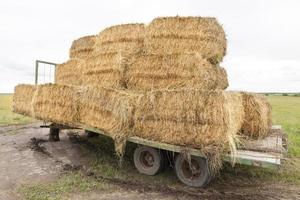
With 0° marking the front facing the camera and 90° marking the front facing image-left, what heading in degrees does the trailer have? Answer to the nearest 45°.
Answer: approximately 135°

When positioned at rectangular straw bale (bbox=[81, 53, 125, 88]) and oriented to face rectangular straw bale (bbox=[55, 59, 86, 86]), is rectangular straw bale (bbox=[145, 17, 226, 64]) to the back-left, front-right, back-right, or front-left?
back-right

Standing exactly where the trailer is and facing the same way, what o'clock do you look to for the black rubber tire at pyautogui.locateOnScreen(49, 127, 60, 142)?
The black rubber tire is roughly at 12 o'clock from the trailer.
